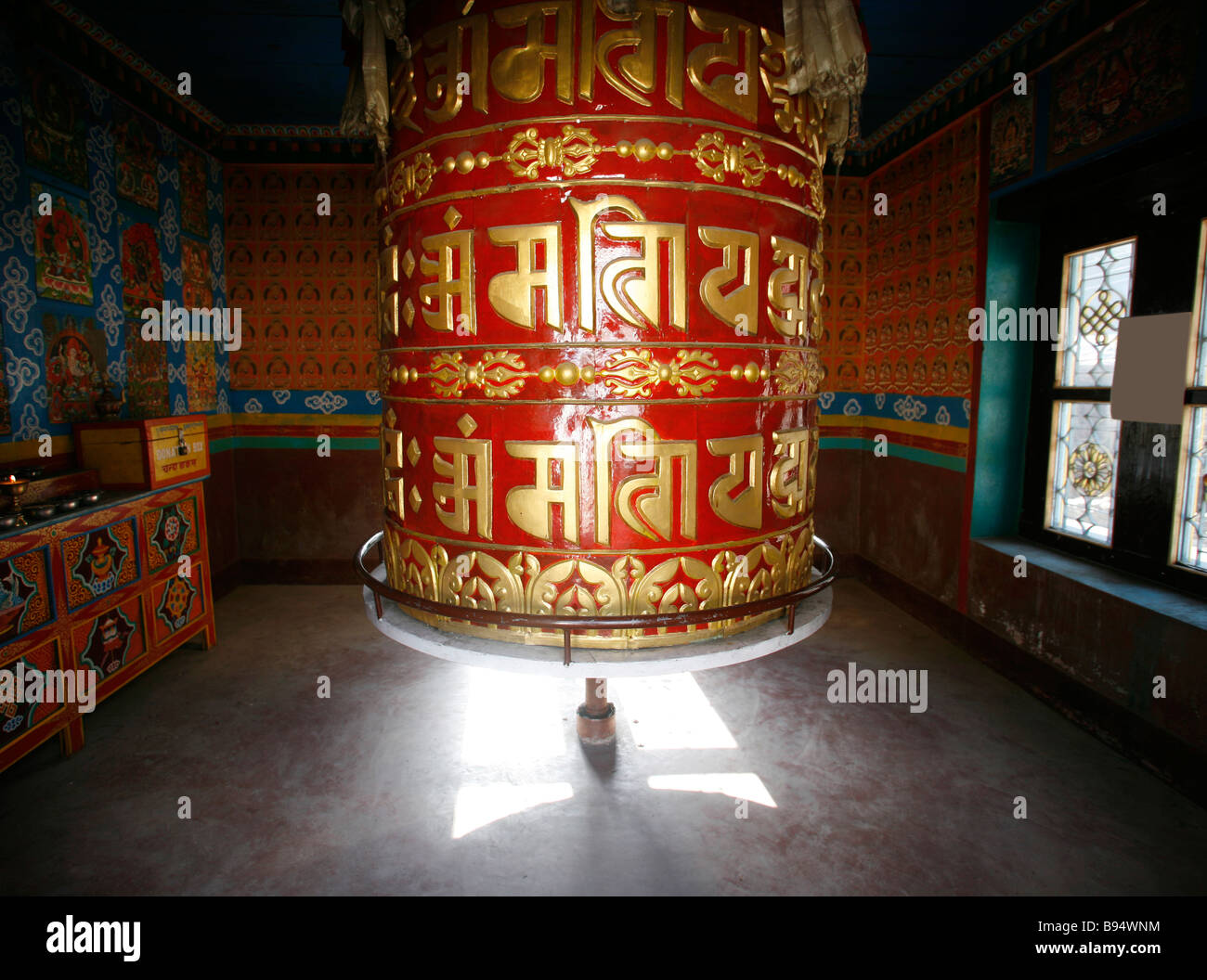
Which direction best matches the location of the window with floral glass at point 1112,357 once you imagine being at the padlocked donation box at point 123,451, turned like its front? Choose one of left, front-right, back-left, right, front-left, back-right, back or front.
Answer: front

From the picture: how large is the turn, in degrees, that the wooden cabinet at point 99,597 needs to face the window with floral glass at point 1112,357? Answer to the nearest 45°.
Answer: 0° — it already faces it

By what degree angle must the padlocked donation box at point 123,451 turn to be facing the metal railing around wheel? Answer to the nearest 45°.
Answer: approximately 45° to its right

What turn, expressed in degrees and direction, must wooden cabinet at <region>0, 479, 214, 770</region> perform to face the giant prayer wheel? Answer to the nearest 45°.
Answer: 0° — it already faces it

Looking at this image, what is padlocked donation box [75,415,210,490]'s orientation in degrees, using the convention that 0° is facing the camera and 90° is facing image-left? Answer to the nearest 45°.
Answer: approximately 315°

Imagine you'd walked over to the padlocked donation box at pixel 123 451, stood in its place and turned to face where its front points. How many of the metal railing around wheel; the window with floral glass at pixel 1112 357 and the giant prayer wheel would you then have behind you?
0

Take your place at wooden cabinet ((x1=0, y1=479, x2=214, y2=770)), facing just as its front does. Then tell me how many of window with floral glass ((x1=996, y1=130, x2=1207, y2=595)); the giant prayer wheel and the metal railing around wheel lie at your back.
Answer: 0

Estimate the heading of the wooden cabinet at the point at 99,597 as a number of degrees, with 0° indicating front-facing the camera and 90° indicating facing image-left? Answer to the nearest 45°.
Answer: approximately 315°

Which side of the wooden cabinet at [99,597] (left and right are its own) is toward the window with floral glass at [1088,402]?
front
